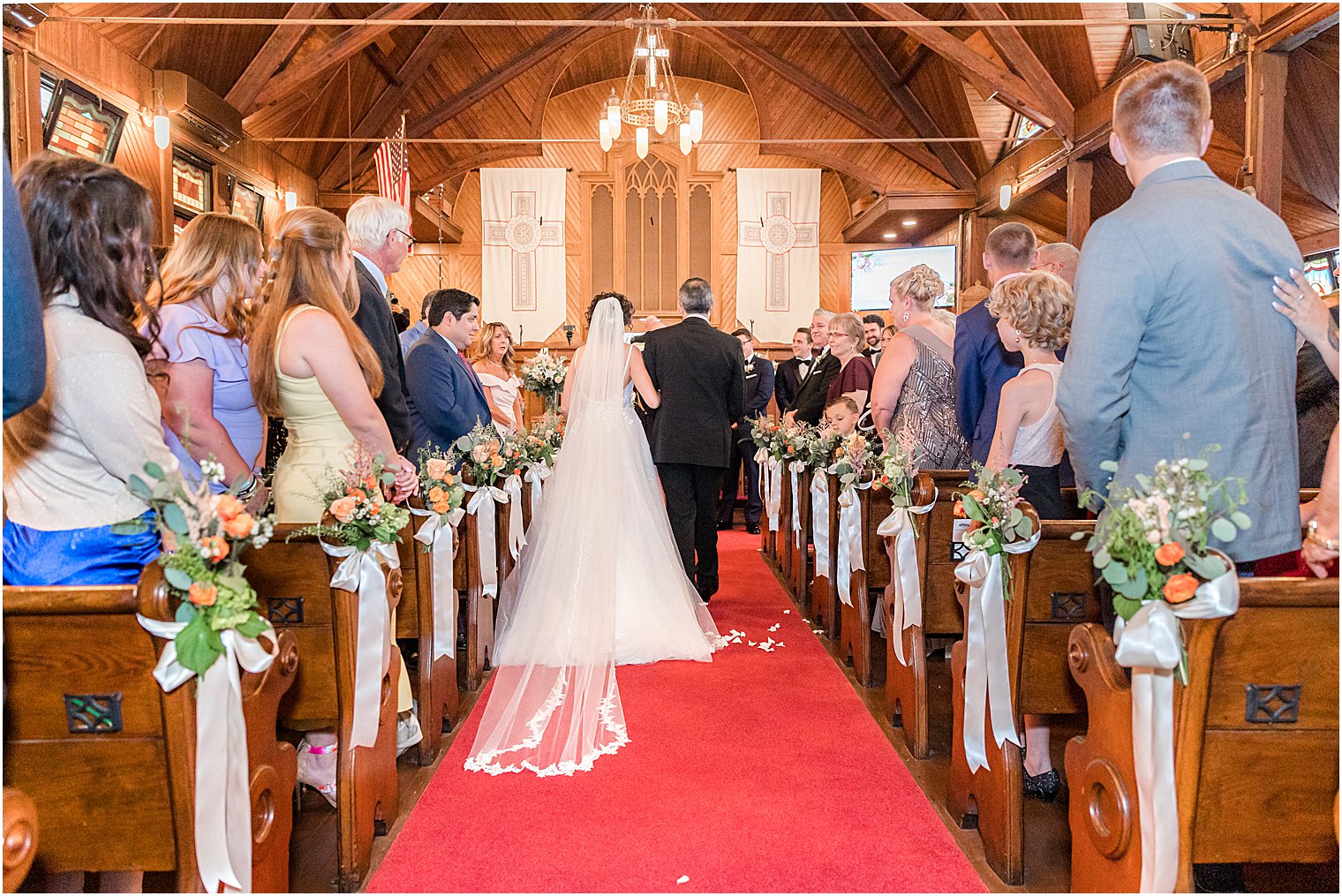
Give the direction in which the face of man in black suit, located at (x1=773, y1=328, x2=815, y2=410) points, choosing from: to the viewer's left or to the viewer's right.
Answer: to the viewer's left

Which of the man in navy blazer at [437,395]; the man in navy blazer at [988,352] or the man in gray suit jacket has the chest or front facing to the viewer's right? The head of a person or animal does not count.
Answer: the man in navy blazer at [437,395]

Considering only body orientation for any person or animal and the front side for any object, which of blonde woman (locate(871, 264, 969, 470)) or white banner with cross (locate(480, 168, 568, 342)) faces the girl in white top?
the white banner with cross

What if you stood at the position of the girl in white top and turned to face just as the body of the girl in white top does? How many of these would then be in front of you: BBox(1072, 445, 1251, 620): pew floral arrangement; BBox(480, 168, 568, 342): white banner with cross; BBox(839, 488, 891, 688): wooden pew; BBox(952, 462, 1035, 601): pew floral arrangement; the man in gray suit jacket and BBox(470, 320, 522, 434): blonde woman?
3

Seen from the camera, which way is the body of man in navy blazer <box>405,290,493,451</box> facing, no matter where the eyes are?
to the viewer's right

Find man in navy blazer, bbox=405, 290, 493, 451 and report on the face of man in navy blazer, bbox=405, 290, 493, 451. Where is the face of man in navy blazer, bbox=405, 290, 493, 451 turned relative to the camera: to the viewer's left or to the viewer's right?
to the viewer's right

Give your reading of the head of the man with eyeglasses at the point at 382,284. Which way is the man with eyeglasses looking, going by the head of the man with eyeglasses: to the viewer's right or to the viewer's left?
to the viewer's right

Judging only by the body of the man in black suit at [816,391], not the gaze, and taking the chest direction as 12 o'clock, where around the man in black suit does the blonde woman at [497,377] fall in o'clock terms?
The blonde woman is roughly at 1 o'clock from the man in black suit.

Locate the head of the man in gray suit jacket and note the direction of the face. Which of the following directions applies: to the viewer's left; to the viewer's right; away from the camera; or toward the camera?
away from the camera

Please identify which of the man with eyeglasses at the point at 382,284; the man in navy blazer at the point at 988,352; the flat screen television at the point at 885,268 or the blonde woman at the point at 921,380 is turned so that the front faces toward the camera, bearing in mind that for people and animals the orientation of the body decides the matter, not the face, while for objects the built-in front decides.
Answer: the flat screen television

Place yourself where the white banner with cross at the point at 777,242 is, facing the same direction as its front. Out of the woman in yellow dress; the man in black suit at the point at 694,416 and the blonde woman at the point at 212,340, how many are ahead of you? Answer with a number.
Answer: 3

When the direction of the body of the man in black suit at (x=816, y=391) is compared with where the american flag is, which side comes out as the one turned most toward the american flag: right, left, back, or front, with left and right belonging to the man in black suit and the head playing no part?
right

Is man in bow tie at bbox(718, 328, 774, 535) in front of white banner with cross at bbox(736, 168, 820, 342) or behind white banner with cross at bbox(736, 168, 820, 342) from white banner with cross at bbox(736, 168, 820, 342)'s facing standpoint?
in front
